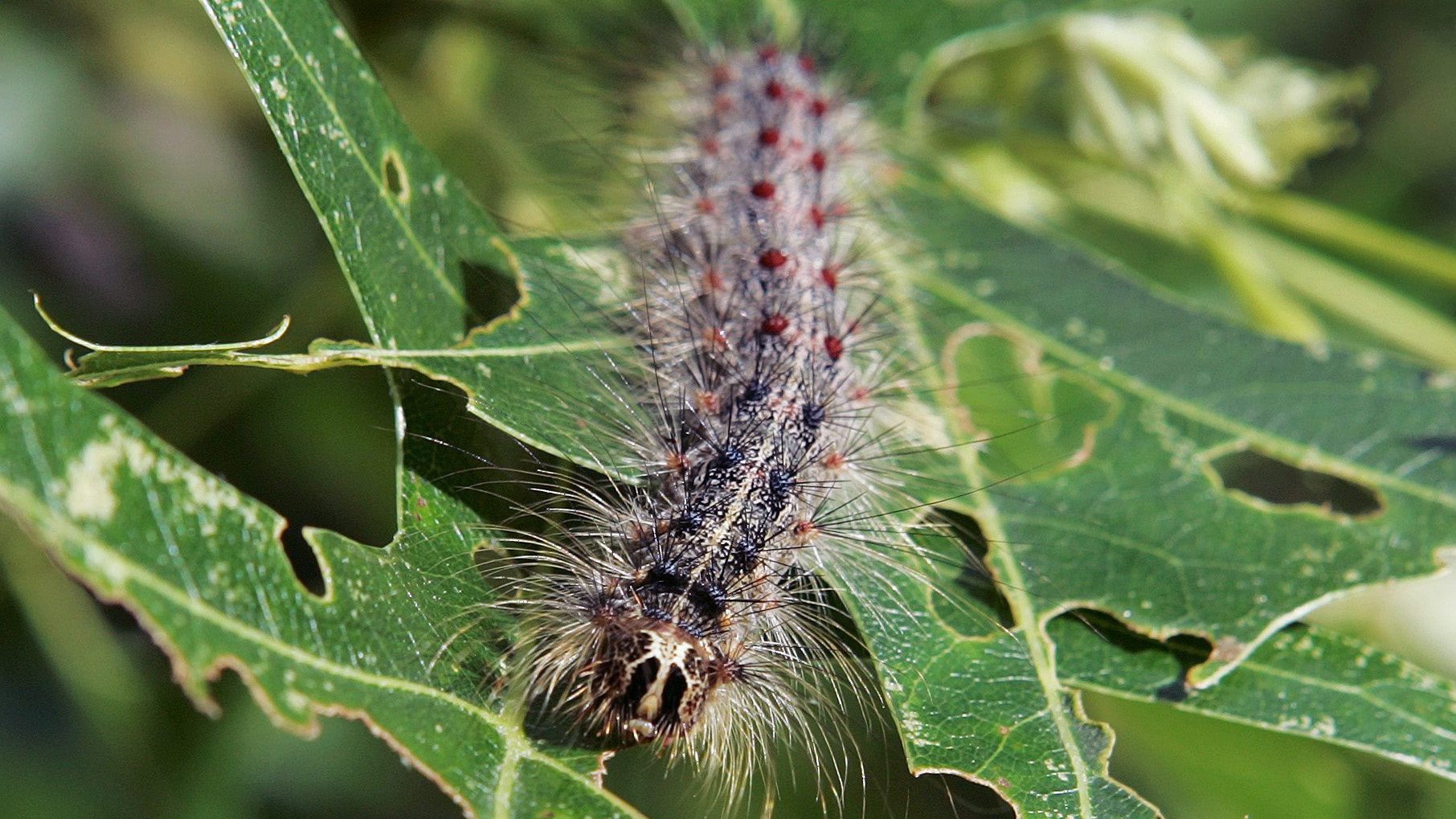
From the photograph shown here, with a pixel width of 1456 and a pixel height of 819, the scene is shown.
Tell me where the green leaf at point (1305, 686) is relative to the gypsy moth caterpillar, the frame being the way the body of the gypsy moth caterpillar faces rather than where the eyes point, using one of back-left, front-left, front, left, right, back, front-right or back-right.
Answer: left

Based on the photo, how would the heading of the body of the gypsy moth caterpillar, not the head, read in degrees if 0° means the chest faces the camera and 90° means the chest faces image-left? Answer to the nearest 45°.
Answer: approximately 0°

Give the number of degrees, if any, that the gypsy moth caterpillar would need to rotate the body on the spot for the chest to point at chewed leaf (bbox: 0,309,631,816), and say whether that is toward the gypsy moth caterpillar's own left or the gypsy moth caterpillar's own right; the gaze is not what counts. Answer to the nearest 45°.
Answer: approximately 45° to the gypsy moth caterpillar's own right
